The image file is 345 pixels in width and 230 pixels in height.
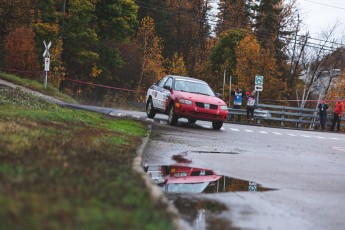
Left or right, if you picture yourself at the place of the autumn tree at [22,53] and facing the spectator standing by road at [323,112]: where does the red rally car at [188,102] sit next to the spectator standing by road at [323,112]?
right

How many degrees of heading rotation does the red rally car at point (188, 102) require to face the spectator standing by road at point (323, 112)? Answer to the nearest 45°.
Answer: approximately 90° to its left

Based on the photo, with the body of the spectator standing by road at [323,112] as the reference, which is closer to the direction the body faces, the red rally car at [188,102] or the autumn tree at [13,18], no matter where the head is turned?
the red rally car

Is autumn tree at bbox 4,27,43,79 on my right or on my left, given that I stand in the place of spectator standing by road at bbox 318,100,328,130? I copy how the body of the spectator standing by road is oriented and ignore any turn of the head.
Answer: on my right

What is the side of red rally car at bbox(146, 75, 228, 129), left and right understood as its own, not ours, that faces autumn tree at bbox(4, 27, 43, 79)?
back

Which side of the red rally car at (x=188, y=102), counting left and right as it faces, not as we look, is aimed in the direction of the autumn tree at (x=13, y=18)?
back

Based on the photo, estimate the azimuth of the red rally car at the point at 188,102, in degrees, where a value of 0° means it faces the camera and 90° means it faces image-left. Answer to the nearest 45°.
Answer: approximately 315°
